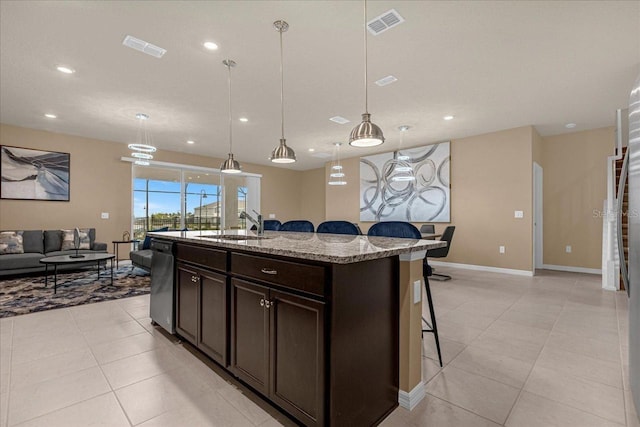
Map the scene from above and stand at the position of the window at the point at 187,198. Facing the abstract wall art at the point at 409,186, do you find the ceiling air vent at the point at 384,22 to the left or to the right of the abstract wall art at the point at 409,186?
right

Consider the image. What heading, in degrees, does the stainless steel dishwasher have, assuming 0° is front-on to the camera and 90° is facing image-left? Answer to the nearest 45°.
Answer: approximately 45°

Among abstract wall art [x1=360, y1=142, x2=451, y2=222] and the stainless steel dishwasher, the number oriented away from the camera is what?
0

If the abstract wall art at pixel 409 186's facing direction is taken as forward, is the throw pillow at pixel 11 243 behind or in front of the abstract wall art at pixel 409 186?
in front

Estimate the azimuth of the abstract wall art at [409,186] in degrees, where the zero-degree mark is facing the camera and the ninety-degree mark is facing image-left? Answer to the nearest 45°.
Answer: approximately 45°

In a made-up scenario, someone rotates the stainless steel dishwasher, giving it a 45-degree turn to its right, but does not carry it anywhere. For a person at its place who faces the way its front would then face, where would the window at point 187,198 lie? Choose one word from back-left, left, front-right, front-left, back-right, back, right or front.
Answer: right

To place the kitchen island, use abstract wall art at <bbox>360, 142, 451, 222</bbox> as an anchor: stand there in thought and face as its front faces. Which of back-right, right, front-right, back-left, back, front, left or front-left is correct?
front-left
